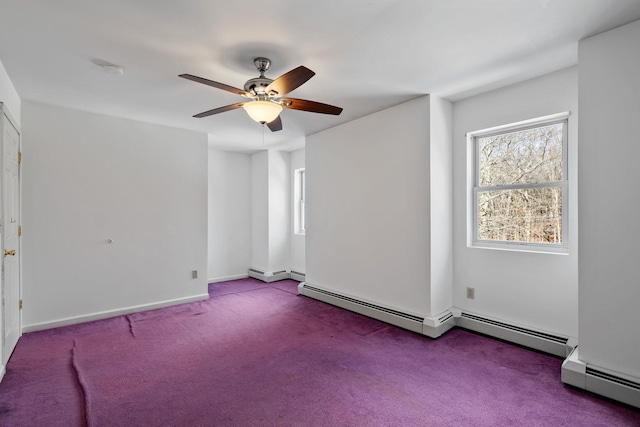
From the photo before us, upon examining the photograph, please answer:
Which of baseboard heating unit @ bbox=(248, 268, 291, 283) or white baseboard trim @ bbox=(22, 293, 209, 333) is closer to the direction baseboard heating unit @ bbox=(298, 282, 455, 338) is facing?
the white baseboard trim

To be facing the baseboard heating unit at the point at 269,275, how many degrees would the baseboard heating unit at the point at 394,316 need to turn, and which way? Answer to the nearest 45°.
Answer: approximately 90° to its right

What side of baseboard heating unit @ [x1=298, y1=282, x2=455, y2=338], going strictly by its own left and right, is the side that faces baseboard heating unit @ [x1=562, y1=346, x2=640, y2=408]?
left

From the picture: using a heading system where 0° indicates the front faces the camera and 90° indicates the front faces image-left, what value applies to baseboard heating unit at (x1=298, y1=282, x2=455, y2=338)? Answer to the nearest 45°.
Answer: approximately 45°
